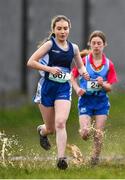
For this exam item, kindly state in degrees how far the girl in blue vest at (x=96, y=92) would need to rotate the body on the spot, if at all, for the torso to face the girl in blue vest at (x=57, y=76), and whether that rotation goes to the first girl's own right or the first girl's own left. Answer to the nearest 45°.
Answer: approximately 45° to the first girl's own right

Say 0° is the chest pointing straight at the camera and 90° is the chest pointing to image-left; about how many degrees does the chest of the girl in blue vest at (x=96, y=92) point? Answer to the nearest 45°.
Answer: approximately 0°
